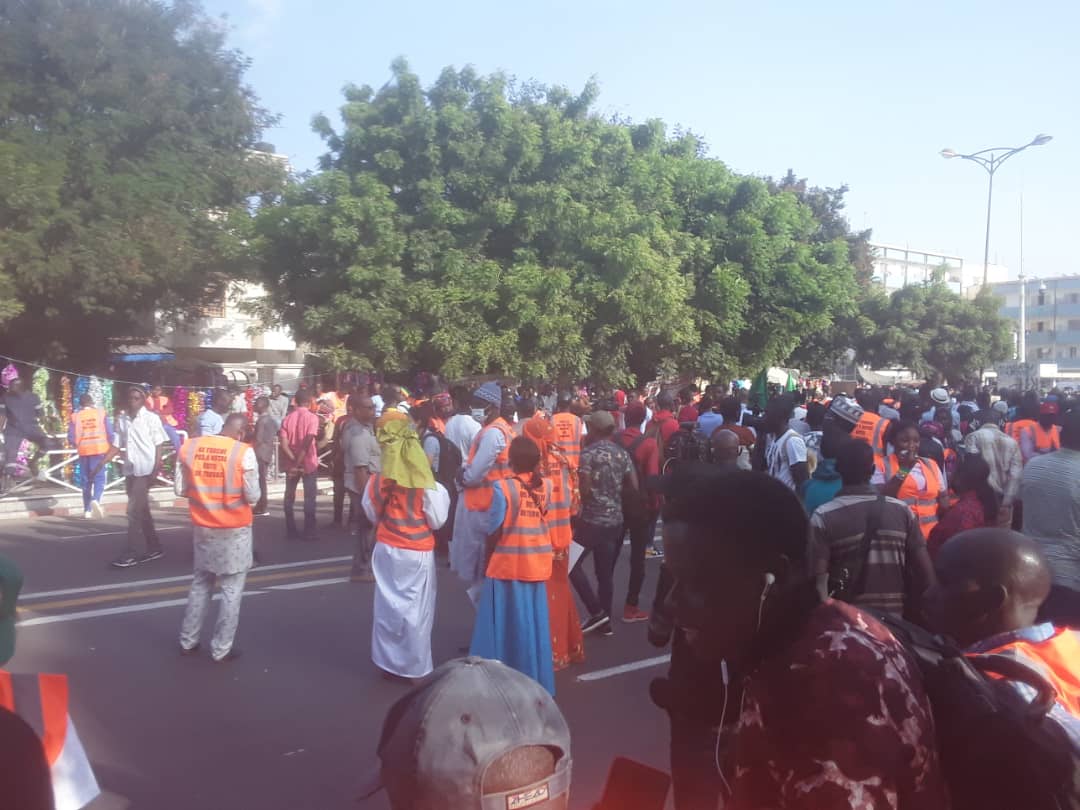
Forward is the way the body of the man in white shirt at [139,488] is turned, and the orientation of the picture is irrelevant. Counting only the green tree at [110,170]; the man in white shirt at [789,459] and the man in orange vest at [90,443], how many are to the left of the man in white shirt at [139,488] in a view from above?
1

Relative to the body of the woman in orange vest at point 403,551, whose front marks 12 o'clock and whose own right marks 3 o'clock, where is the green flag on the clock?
The green flag is roughly at 1 o'clock from the woman in orange vest.

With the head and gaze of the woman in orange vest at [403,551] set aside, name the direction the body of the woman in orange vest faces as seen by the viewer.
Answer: away from the camera

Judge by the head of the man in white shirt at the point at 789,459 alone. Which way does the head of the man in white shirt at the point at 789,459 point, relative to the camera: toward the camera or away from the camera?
away from the camera

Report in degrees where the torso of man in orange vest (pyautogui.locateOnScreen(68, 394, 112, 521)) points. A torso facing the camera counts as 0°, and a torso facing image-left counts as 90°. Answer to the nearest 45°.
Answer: approximately 180°

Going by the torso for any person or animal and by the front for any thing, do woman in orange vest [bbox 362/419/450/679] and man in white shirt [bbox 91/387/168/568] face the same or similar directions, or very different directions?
very different directions

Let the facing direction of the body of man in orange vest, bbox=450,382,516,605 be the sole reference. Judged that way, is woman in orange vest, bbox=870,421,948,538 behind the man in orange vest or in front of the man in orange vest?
behind

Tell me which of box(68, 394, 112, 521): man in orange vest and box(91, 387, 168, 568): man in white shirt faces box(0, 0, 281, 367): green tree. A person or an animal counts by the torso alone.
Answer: the man in orange vest

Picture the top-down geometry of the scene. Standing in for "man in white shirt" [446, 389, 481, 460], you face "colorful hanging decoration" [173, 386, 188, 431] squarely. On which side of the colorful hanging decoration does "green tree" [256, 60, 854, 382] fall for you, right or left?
right

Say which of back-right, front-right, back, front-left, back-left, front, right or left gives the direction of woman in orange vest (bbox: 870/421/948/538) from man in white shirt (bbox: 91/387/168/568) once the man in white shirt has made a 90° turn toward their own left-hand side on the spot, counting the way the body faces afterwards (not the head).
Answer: front

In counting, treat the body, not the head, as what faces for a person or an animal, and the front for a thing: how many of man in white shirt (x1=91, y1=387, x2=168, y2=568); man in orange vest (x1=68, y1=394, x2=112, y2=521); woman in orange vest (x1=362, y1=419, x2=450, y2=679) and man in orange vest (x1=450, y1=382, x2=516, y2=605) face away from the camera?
2
